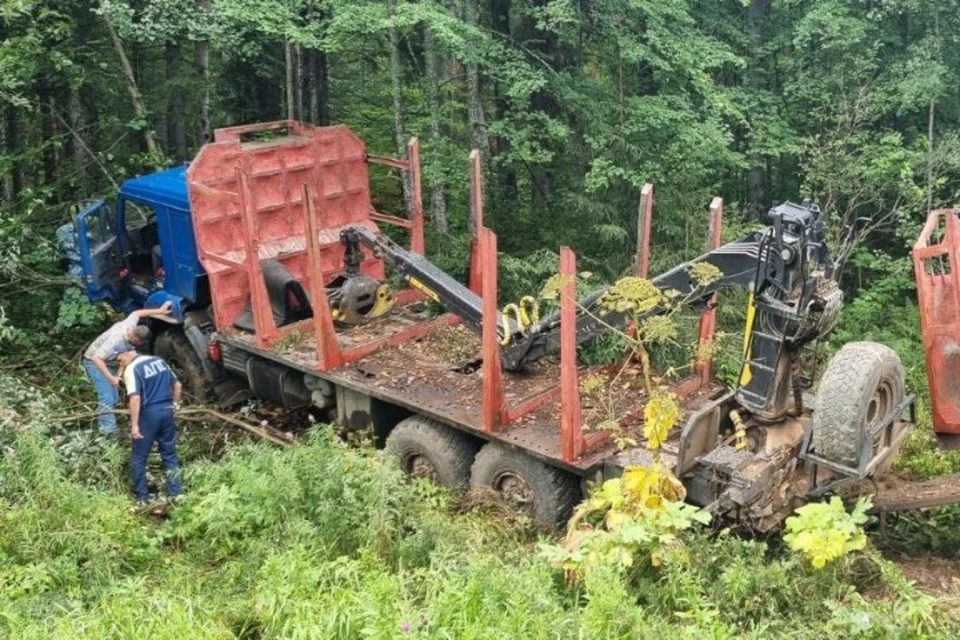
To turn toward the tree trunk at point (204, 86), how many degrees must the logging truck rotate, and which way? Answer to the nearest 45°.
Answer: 0° — it already faces it

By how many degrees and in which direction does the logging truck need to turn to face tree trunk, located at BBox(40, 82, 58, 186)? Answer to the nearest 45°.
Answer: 0° — it already faces it

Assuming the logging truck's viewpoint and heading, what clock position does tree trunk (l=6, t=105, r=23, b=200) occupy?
The tree trunk is roughly at 12 o'clock from the logging truck.

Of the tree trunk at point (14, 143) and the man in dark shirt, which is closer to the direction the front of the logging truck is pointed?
the tree trunk

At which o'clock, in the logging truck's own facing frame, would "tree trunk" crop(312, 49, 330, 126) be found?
The tree trunk is roughly at 1 o'clock from the logging truck.

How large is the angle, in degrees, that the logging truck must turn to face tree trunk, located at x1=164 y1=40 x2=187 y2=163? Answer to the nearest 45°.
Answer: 0° — it already faces it

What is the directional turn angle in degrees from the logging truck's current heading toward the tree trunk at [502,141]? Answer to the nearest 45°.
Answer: approximately 45° to its right

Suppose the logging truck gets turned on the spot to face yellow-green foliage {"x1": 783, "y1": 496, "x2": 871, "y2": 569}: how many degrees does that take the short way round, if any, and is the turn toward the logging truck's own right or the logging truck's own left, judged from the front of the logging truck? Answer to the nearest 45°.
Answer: approximately 180°

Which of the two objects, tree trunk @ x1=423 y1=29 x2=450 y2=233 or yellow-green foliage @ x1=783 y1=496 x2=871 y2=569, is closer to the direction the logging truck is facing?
the tree trunk

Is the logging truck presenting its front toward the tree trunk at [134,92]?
yes

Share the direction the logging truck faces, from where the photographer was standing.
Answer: facing away from the viewer and to the left of the viewer
